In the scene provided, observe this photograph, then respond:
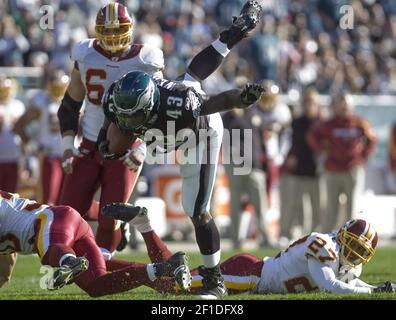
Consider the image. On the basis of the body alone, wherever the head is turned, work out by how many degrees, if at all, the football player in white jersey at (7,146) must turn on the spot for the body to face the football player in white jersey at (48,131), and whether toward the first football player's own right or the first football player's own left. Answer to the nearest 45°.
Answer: approximately 45° to the first football player's own left

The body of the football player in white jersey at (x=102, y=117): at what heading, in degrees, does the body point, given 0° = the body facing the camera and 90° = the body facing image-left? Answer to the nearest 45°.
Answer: approximately 0°

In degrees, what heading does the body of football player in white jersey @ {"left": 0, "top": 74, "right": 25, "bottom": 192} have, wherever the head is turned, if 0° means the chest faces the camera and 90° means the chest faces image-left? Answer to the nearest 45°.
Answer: approximately 0°

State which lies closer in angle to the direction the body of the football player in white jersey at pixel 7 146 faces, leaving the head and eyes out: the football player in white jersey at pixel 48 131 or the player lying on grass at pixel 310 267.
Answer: the player lying on grass

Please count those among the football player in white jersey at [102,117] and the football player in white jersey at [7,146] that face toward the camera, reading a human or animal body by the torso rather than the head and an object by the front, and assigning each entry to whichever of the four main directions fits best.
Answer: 2

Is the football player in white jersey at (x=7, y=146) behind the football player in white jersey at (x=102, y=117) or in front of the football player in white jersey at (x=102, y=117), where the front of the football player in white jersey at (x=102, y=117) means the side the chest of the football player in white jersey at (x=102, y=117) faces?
behind
